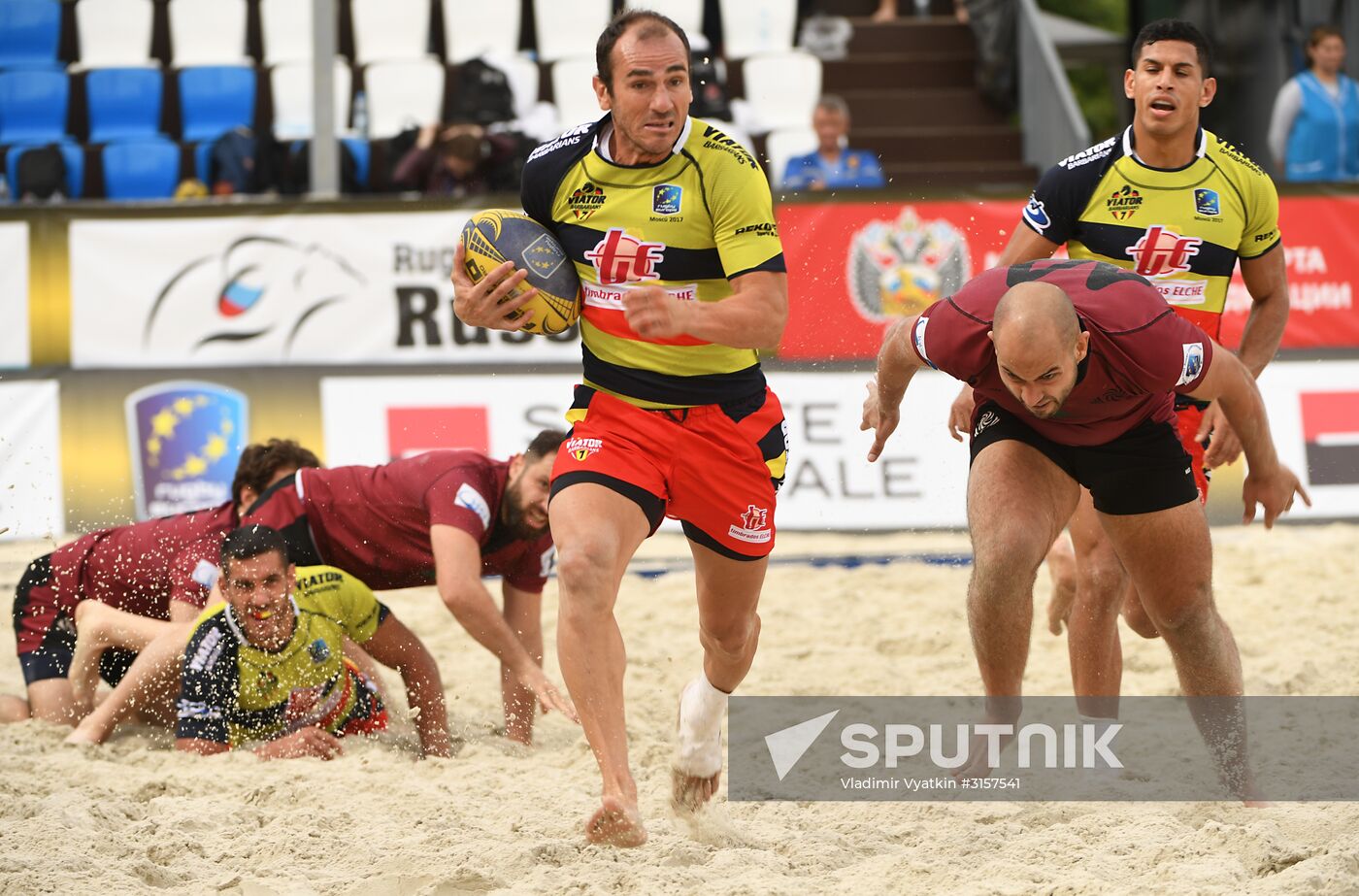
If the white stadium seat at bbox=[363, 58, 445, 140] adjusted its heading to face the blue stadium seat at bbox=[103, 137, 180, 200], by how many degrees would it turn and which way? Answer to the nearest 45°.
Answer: approximately 90° to its right

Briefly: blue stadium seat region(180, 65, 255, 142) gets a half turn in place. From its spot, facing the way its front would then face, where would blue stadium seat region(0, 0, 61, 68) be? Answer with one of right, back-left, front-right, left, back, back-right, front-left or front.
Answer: front-left

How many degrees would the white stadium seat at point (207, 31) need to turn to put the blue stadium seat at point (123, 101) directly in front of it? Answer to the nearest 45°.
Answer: approximately 45° to its right

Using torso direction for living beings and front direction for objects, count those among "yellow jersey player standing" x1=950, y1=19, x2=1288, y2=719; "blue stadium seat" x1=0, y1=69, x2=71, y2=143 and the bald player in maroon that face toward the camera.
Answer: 3

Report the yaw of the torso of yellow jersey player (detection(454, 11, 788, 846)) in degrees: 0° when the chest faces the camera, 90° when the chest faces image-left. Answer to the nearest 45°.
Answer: approximately 0°

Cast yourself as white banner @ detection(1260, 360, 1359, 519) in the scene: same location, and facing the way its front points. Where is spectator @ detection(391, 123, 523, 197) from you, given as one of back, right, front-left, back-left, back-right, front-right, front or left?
right

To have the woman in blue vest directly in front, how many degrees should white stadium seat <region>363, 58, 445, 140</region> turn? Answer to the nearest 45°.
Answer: approximately 45° to its left

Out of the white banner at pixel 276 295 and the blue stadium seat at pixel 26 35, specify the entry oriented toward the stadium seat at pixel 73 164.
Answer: the blue stadium seat

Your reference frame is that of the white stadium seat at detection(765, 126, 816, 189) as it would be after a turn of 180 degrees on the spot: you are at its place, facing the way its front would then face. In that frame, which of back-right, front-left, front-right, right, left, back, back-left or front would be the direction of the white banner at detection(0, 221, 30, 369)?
back-left
